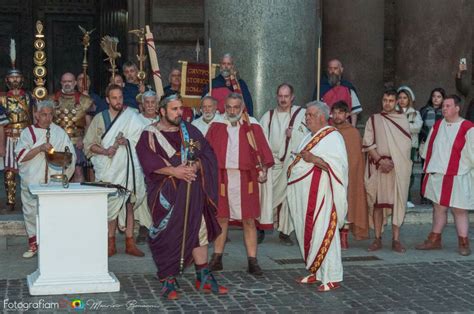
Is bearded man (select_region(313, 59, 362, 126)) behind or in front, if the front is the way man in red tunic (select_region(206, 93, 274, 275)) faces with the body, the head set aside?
behind

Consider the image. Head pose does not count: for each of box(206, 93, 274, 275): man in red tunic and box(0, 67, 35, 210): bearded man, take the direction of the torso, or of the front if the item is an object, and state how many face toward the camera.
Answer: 2

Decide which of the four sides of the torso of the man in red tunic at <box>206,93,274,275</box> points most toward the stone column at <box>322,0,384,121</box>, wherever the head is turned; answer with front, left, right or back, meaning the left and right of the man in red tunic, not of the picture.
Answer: back

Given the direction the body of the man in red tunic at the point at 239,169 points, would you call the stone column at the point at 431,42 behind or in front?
behind

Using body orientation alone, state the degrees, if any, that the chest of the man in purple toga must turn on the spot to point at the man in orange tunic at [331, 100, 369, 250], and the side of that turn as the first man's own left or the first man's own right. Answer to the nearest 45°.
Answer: approximately 90° to the first man's own left

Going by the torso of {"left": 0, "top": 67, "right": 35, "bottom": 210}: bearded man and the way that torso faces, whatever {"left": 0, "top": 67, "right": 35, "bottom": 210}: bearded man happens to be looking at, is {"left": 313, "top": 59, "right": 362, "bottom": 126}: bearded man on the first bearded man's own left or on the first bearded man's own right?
on the first bearded man's own left
